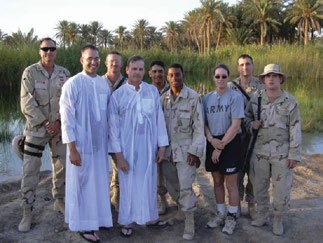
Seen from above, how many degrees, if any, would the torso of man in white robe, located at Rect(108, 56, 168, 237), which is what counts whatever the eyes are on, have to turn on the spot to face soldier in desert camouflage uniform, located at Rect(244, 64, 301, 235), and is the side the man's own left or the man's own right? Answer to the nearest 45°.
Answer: approximately 90° to the man's own left

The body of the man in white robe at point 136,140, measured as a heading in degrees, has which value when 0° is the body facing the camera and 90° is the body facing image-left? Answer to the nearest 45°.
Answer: approximately 0°

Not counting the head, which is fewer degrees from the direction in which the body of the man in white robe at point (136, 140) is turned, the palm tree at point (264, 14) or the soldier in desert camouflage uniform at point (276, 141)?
the soldier in desert camouflage uniform

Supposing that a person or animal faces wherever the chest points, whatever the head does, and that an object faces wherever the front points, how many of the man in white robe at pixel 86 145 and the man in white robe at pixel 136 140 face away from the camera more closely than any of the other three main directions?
0

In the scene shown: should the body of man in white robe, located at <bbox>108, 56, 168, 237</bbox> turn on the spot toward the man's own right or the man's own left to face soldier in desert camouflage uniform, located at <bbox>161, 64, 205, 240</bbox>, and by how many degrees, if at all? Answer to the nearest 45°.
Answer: approximately 90° to the man's own left

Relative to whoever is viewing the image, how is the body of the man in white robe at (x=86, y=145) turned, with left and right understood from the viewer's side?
facing the viewer and to the right of the viewer

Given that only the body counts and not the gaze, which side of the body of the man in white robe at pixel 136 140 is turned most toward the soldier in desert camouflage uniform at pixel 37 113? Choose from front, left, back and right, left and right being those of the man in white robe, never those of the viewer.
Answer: right
